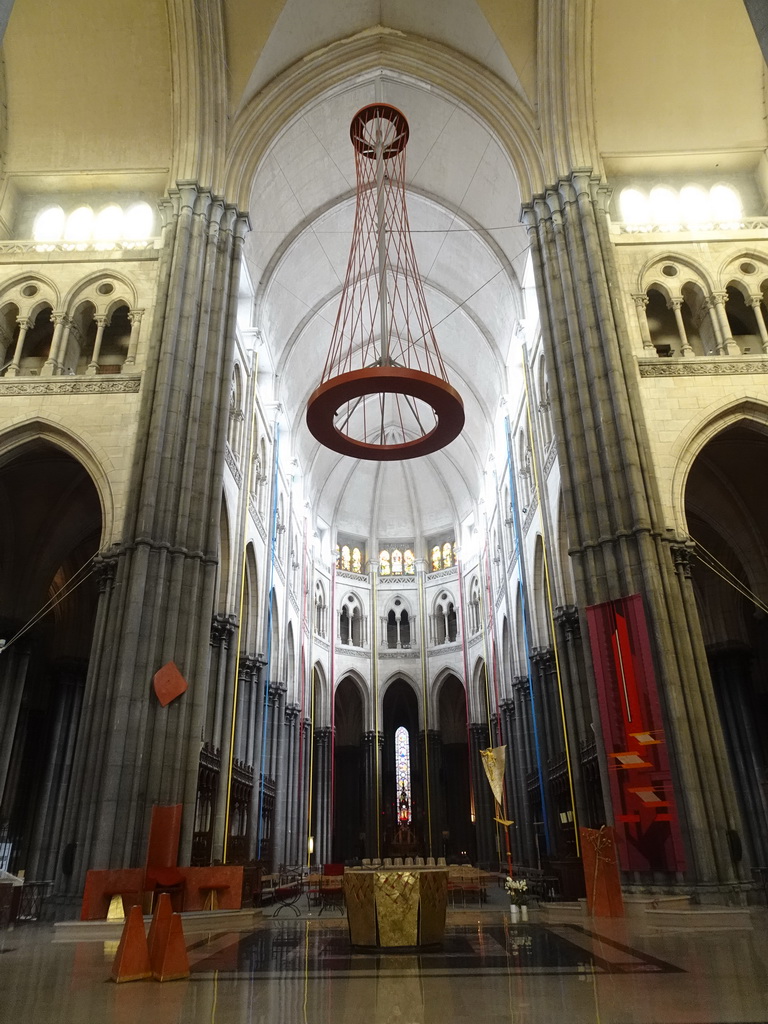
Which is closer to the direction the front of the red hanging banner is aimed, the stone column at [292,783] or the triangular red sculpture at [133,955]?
the triangular red sculpture

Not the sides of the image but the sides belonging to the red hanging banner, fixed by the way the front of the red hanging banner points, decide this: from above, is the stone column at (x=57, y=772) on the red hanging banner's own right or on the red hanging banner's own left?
on the red hanging banner's own right

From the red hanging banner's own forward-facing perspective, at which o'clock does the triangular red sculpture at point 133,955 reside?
The triangular red sculpture is roughly at 1 o'clock from the red hanging banner.

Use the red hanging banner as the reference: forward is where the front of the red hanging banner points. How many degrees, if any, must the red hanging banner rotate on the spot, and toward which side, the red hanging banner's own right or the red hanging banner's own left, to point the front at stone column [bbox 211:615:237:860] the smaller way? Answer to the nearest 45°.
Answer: approximately 90° to the red hanging banner's own right

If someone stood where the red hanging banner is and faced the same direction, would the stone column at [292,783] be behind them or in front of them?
behind

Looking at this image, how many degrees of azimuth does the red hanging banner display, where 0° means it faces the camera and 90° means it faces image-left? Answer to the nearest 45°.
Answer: approximately 0°
